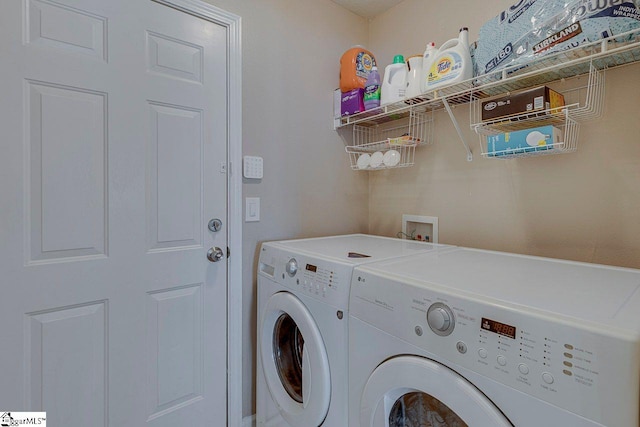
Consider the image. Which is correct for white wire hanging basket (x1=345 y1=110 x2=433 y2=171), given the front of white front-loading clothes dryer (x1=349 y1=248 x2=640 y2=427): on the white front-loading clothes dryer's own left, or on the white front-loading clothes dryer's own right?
on the white front-loading clothes dryer's own right

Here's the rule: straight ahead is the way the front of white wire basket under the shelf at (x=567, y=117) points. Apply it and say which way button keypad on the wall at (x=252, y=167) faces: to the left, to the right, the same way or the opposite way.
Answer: to the left

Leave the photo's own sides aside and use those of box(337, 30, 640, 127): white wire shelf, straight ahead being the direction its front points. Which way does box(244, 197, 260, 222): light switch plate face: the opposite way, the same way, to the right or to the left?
to the left

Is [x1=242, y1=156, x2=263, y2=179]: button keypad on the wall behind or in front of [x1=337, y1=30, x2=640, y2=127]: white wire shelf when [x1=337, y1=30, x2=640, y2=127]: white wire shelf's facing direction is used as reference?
in front

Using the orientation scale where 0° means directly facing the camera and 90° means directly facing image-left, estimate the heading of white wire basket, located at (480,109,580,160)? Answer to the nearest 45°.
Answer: approximately 45°

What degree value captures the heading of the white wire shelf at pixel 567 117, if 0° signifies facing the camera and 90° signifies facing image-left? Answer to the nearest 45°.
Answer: approximately 45°

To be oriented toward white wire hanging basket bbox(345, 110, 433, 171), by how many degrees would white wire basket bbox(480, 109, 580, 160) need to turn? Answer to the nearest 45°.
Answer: approximately 45° to its right

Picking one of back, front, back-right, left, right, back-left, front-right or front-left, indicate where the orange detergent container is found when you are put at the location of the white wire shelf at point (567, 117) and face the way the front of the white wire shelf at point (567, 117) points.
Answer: front-right

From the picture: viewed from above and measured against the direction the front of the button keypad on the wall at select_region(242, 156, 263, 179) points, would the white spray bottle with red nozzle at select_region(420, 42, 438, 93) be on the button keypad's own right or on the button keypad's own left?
on the button keypad's own left

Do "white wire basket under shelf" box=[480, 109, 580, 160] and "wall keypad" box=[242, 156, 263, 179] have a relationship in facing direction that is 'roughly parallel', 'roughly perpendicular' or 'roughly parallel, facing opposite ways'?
roughly perpendicular
